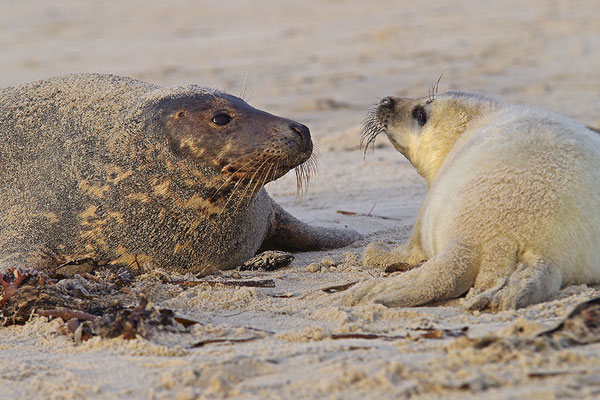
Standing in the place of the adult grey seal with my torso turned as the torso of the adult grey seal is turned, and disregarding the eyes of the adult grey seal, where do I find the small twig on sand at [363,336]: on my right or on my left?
on my right

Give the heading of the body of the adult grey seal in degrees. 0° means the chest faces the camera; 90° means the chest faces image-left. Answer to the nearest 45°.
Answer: approximately 270°

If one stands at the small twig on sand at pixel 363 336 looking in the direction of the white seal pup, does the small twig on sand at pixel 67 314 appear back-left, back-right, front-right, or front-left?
back-left

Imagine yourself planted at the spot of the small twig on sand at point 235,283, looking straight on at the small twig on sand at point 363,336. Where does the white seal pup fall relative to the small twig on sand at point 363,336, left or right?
left

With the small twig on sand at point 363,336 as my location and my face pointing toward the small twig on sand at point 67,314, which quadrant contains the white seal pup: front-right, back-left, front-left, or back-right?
back-right

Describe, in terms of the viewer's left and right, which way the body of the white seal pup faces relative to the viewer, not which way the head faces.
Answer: facing to the left of the viewer

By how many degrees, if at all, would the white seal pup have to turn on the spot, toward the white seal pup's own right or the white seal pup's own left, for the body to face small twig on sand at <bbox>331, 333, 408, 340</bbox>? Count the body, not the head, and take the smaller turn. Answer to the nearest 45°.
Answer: approximately 45° to the white seal pup's own left

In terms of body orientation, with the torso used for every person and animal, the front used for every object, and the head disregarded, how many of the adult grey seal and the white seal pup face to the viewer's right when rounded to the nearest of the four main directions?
1

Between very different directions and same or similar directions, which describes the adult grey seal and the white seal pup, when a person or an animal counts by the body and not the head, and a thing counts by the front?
very different directions

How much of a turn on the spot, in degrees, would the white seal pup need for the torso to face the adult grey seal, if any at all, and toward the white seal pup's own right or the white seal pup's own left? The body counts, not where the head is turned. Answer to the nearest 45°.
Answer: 0° — it already faces it

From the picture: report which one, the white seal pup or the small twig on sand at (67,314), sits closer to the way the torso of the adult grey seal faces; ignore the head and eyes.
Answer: the white seal pup
